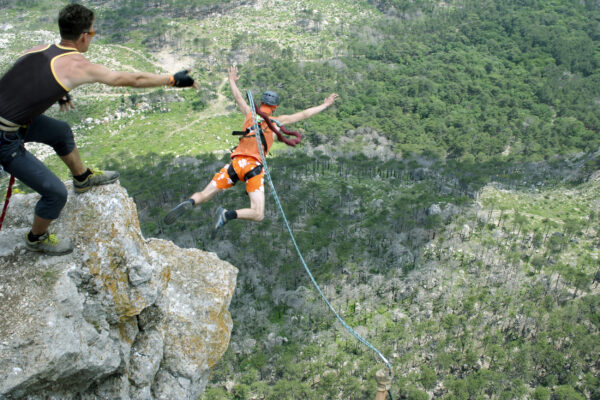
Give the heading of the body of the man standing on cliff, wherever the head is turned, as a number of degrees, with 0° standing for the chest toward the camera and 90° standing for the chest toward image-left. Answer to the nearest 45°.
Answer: approximately 225°
